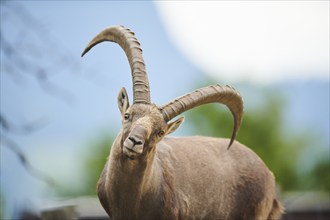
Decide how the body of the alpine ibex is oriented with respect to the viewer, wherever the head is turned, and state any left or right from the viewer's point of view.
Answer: facing the viewer and to the left of the viewer
